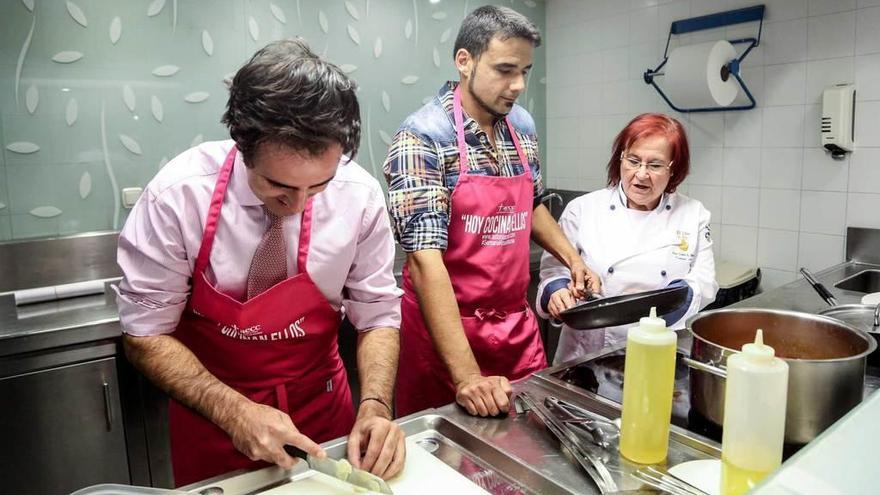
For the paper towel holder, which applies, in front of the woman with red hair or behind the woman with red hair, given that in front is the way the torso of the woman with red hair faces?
behind

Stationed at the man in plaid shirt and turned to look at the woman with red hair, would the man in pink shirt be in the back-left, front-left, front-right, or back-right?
back-right

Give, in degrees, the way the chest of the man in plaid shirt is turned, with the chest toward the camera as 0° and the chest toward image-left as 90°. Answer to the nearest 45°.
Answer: approximately 315°

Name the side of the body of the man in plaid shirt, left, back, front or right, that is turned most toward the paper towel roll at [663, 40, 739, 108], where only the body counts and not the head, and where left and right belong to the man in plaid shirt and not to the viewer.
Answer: left

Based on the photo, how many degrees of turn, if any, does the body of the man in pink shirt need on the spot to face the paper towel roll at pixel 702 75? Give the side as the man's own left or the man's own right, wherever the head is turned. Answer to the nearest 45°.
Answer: approximately 90° to the man's own left

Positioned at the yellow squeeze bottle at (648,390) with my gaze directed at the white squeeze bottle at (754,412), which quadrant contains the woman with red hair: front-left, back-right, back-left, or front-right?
back-left

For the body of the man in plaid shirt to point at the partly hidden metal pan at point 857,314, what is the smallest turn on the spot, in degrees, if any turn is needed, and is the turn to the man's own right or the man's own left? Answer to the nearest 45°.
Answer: approximately 45° to the man's own left

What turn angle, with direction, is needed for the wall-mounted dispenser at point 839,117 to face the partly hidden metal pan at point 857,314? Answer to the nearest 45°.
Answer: approximately 45° to its left
